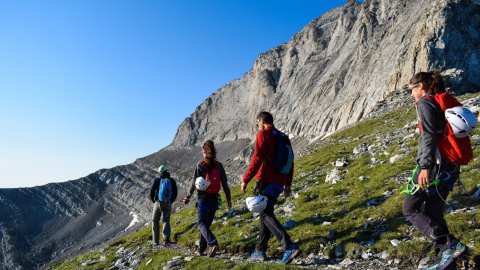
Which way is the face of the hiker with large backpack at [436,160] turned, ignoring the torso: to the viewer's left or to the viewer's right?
to the viewer's left

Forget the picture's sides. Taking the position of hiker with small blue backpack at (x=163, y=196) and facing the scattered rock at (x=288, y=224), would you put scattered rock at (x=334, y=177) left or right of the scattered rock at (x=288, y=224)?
left

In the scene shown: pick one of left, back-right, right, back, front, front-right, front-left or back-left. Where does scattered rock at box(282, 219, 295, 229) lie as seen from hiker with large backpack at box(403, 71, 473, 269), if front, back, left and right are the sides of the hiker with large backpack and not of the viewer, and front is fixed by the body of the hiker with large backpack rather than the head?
front-right

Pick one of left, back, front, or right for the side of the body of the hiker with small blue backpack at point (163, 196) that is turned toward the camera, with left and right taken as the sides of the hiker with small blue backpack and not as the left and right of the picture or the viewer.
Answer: back

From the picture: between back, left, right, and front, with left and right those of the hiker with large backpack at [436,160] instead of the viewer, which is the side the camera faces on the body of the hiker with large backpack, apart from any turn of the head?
left

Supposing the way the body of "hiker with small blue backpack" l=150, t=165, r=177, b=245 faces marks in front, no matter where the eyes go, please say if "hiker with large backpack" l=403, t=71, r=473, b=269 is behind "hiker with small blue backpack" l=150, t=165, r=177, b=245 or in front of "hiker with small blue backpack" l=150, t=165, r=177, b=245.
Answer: behind

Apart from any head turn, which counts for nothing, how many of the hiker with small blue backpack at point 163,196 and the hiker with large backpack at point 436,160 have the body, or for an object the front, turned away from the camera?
1

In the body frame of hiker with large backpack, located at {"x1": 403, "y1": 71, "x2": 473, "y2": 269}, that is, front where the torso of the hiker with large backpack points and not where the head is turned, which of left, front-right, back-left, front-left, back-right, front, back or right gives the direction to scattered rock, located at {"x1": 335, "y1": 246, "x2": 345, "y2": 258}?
front-right

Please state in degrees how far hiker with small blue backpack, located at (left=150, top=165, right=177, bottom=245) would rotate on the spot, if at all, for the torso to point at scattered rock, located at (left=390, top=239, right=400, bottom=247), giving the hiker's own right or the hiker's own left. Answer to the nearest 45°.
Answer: approximately 135° to the hiker's own right
